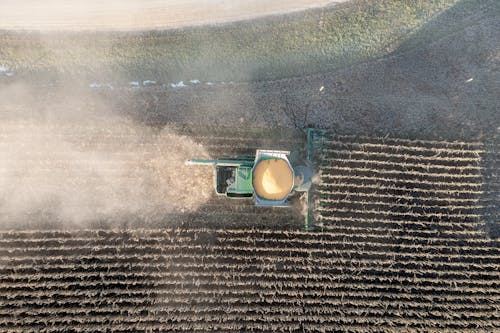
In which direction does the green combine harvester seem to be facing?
to the viewer's right
